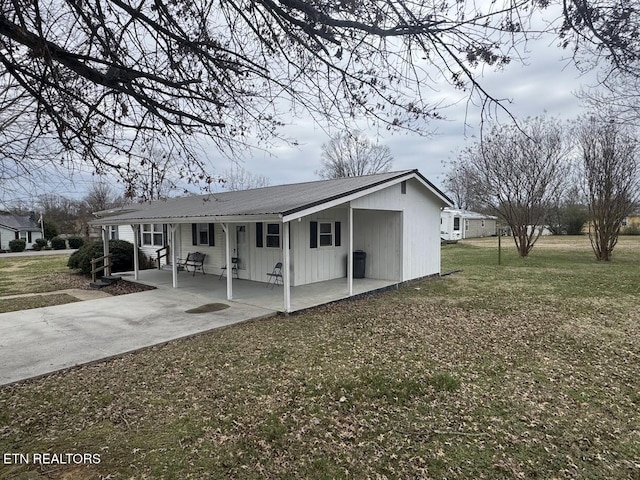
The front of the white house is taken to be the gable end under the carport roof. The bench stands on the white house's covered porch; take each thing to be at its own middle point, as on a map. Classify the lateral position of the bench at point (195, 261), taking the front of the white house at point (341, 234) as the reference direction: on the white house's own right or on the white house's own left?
on the white house's own right

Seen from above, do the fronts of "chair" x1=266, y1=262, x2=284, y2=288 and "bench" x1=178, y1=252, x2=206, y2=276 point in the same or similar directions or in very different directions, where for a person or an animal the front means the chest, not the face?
same or similar directions

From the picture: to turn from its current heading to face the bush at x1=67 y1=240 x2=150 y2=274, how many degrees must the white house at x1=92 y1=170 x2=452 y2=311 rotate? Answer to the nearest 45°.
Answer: approximately 90° to its right

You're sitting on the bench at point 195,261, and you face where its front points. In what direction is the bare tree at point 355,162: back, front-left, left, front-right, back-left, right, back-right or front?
back

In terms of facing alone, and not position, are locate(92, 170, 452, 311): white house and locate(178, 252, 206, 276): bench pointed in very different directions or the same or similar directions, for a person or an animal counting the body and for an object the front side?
same or similar directions

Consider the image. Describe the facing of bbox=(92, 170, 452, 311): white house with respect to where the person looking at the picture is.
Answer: facing the viewer and to the left of the viewer

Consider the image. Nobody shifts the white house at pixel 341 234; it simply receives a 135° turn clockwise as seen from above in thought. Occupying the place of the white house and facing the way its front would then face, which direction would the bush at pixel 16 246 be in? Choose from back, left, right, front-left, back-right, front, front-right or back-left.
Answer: front-left

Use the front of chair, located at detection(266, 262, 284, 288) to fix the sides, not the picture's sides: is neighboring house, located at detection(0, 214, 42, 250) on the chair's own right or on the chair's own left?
on the chair's own right

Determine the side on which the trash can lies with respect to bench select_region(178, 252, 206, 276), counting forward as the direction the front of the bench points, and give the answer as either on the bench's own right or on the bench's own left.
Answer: on the bench's own left

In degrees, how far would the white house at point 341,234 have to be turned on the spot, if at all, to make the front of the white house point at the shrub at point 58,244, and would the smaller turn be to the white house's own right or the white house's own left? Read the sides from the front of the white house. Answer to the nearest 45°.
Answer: approximately 90° to the white house's own right

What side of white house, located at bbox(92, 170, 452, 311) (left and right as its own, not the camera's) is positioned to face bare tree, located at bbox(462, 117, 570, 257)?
back

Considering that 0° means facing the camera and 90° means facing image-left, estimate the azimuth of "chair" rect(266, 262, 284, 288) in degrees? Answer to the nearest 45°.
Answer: approximately 45°

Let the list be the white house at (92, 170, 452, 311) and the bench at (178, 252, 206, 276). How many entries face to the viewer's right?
0

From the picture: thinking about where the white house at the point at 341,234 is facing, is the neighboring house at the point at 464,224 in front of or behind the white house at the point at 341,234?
behind

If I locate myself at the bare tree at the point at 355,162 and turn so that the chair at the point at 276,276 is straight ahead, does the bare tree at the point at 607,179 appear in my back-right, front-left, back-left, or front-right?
front-left
